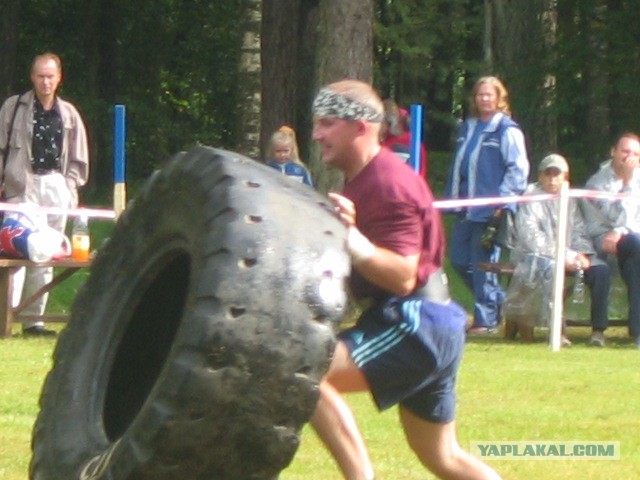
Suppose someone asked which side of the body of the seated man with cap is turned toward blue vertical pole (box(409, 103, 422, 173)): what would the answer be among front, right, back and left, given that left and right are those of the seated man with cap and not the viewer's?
right

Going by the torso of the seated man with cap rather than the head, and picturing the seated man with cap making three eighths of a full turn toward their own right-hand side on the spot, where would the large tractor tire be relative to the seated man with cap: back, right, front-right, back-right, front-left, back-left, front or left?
back-left

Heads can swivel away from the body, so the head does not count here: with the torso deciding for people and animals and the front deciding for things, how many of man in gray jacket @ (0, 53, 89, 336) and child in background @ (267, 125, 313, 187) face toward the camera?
2

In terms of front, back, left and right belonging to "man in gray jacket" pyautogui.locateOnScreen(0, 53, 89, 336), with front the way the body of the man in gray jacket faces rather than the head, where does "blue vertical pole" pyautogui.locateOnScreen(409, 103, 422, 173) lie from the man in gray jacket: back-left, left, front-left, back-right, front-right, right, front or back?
left

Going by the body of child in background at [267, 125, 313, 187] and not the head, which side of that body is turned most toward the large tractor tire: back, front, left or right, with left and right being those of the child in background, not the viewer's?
front

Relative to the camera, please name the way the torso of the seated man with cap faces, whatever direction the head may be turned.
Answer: toward the camera

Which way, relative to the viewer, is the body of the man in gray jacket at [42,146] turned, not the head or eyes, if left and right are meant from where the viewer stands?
facing the viewer

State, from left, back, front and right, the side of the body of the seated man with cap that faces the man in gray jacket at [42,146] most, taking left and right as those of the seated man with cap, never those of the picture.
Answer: right

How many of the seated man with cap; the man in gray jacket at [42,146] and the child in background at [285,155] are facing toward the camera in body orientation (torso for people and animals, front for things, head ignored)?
3

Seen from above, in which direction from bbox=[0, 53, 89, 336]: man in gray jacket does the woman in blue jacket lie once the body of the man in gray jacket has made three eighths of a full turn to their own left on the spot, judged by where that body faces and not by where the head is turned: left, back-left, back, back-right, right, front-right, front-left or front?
front-right

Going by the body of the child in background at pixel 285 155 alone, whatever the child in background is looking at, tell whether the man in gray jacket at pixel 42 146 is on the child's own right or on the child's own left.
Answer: on the child's own right
